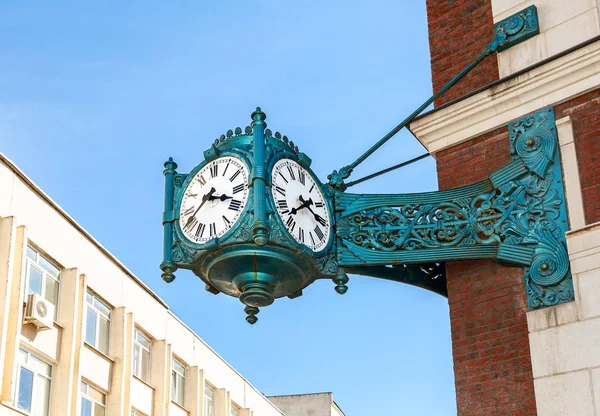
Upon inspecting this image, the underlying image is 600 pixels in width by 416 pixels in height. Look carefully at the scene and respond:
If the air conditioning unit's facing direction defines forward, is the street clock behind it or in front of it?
in front

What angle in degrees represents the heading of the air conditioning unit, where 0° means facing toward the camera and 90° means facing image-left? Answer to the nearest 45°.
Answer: approximately 315°
